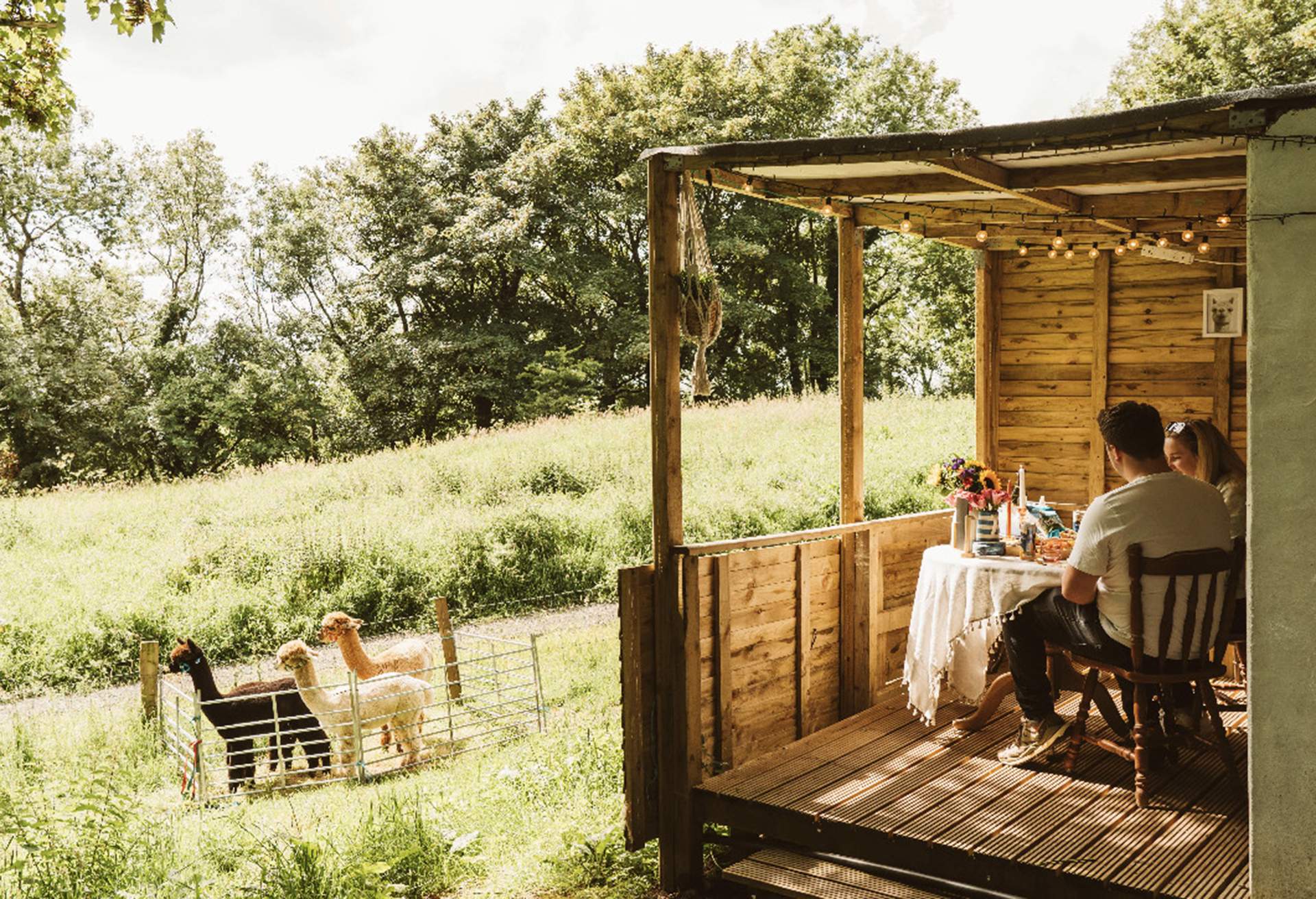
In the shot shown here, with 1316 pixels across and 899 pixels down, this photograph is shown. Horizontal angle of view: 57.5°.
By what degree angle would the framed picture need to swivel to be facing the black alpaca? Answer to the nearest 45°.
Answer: approximately 45° to its right

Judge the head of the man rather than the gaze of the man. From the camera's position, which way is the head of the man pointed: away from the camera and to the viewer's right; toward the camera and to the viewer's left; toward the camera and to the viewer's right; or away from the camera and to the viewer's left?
away from the camera and to the viewer's left

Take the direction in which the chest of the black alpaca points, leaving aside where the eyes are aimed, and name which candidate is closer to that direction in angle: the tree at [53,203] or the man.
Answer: the tree

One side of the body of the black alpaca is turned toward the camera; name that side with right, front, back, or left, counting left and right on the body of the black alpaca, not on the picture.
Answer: left

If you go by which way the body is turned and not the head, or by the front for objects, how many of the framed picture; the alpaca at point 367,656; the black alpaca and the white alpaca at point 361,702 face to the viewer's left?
3

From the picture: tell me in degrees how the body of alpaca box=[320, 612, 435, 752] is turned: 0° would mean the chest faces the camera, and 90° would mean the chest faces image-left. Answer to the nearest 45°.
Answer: approximately 90°

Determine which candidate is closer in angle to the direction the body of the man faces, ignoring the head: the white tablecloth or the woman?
the white tablecloth

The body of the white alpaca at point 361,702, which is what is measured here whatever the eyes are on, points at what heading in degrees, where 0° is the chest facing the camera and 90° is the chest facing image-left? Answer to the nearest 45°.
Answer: approximately 90°

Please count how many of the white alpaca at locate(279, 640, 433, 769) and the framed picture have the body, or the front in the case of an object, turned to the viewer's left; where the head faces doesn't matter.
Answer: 1

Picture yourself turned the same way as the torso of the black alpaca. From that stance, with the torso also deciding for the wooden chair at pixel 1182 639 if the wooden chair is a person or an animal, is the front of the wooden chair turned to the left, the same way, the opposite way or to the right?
to the right

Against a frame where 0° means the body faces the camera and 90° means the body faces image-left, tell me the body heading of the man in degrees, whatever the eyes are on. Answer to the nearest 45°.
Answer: approximately 135°

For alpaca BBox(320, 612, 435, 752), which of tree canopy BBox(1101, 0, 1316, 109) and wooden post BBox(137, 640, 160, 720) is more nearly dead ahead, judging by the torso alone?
the wooden post
